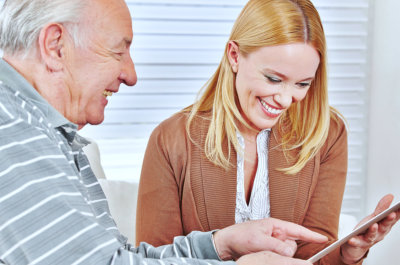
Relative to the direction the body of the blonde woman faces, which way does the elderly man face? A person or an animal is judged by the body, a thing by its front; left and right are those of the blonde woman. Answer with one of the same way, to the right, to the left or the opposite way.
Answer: to the left

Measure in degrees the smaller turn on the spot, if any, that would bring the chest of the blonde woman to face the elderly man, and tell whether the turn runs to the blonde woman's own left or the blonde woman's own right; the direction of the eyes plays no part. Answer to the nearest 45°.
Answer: approximately 45° to the blonde woman's own right

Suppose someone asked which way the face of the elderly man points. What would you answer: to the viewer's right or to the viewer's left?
to the viewer's right

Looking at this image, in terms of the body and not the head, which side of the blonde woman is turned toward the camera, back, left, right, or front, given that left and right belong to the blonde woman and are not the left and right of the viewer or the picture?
front

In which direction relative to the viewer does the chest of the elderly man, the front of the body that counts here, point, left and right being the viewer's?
facing to the right of the viewer

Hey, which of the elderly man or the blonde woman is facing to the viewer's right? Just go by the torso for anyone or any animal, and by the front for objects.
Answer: the elderly man

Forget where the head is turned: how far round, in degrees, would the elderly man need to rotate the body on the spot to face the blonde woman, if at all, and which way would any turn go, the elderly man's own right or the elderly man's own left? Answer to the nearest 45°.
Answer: approximately 45° to the elderly man's own left

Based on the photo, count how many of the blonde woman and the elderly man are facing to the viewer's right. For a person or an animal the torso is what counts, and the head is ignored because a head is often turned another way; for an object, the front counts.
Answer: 1
